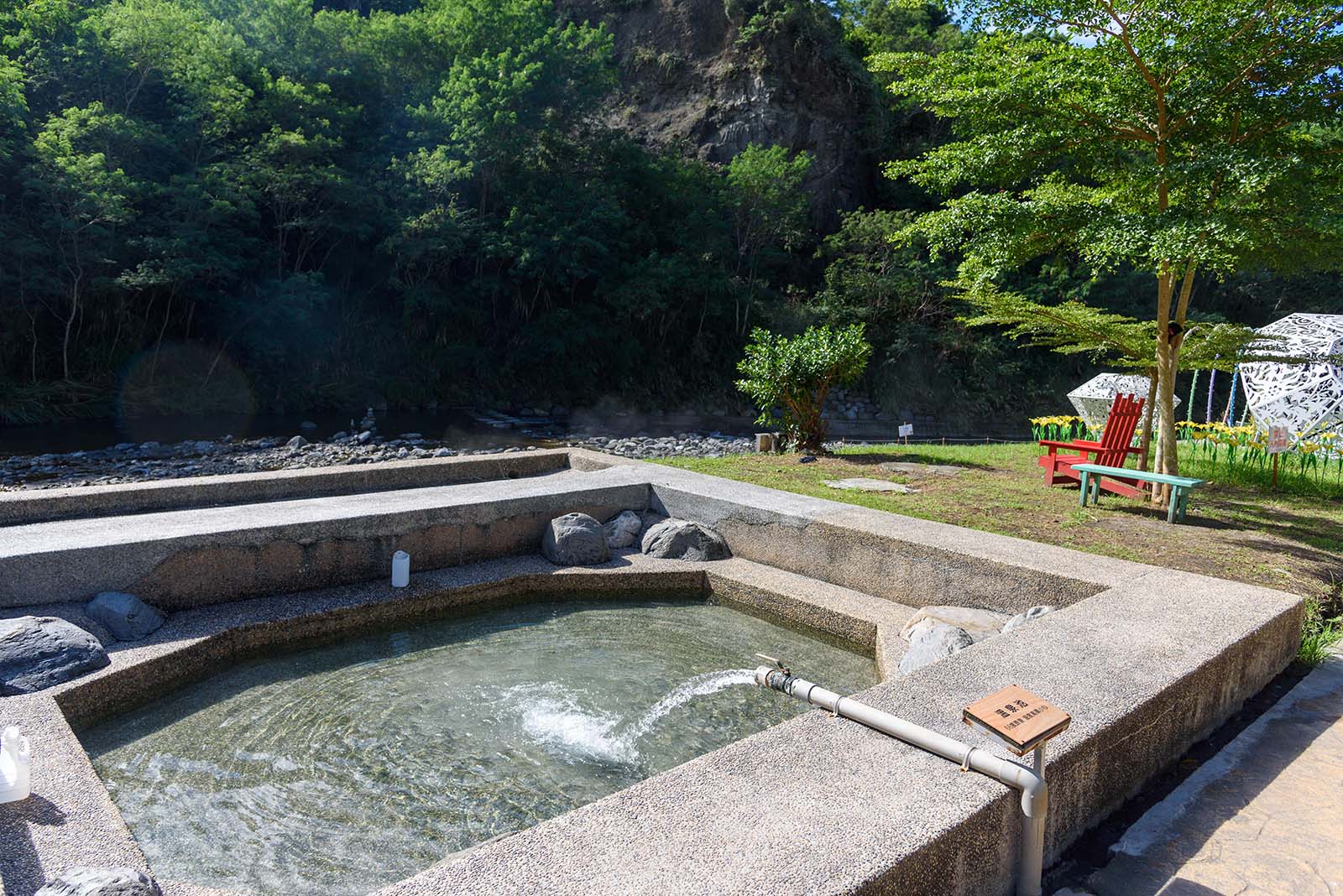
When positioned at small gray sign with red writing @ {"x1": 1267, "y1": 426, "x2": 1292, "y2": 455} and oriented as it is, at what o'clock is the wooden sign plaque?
The wooden sign plaque is roughly at 12 o'clock from the small gray sign with red writing.

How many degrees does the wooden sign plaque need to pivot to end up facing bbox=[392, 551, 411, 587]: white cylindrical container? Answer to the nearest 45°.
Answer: approximately 180°

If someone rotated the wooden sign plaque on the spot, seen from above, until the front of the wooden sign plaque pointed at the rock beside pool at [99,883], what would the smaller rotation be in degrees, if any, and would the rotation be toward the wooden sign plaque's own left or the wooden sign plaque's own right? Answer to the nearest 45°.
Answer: approximately 90° to the wooden sign plaque's own right

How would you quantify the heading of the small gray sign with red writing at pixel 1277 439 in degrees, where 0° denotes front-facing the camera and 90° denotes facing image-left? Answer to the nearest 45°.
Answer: approximately 0°

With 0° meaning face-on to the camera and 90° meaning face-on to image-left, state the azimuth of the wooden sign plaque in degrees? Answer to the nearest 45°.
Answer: approximately 315°

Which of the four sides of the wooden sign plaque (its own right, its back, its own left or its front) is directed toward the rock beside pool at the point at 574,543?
back

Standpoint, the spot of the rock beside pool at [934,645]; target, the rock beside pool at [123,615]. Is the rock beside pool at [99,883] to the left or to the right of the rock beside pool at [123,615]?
left

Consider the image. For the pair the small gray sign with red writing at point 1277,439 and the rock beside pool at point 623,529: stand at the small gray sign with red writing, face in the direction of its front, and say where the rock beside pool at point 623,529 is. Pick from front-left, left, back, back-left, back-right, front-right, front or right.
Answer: front-right

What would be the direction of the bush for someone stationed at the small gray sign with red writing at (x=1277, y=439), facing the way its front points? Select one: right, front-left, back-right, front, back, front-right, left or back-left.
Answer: right

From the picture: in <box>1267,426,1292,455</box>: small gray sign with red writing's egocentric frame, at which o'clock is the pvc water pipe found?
The pvc water pipe is roughly at 12 o'clock from the small gray sign with red writing.

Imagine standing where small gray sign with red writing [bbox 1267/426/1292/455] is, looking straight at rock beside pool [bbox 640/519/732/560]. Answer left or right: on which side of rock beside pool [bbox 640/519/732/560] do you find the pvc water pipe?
left

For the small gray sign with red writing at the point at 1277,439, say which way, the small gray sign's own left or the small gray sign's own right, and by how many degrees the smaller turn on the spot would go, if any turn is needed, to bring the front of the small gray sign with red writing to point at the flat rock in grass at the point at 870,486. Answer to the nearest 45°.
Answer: approximately 45° to the small gray sign's own right

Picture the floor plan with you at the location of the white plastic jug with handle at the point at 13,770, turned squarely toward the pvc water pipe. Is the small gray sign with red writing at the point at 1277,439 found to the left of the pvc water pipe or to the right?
left
